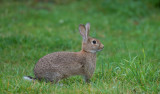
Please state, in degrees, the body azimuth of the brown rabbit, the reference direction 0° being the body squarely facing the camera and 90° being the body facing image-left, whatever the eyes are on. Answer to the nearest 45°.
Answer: approximately 270°
